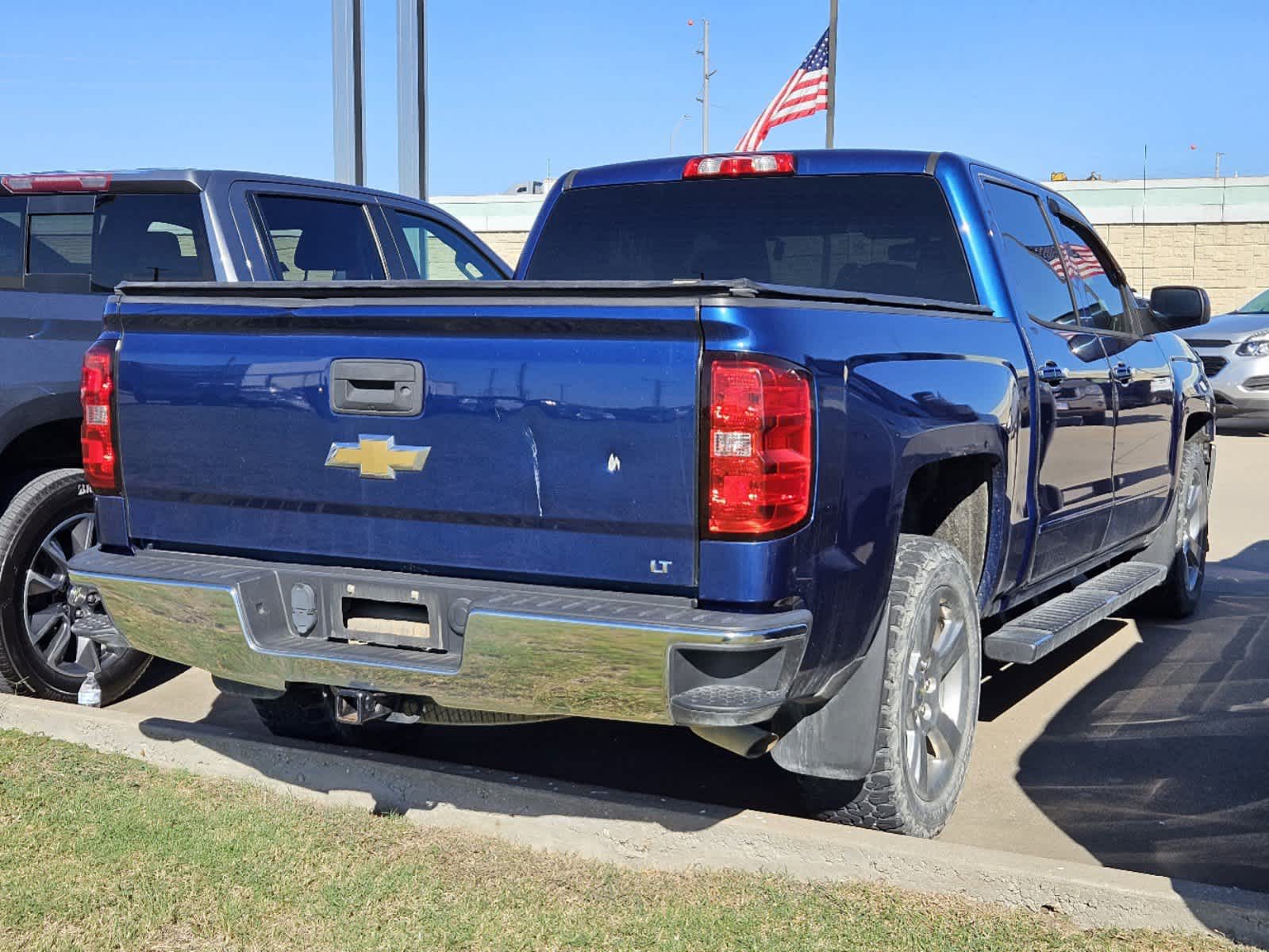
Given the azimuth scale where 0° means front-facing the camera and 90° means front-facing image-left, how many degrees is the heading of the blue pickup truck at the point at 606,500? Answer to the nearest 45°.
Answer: approximately 225°

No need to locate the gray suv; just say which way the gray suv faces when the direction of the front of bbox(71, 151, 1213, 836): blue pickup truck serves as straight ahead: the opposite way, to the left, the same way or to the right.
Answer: the opposite way

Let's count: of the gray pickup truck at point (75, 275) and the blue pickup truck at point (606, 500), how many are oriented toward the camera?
0

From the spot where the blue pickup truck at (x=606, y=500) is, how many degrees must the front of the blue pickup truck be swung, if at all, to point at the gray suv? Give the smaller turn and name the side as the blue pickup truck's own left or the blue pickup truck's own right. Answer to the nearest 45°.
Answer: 0° — it already faces it

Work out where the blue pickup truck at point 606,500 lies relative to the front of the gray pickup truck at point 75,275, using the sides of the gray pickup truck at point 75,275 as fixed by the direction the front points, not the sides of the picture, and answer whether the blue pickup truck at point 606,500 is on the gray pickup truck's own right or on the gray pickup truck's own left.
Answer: on the gray pickup truck's own right

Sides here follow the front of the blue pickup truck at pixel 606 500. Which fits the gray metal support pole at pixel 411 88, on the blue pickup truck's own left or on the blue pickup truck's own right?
on the blue pickup truck's own left

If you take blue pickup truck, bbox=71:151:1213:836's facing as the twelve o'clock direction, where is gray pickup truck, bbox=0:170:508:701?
gray pickup truck, bbox=0:170:508:701 is roughly at 9 o'clock from blue pickup truck, bbox=71:151:1213:836.

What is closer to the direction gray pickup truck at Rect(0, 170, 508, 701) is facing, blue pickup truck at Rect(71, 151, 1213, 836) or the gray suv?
the gray suv

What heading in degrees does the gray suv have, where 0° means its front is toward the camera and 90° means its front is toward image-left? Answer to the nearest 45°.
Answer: approximately 45°

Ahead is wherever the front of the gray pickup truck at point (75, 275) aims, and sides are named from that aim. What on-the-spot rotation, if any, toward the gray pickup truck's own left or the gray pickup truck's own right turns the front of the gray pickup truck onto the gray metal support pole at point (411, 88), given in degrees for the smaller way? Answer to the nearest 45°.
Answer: approximately 45° to the gray pickup truck's own left

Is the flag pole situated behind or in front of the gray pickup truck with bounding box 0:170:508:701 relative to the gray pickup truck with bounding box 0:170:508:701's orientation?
in front

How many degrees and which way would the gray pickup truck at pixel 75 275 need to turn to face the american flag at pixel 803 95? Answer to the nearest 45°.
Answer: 0° — it already faces it

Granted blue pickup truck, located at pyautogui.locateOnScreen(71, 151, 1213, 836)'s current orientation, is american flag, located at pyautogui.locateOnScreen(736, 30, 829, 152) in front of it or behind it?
in front

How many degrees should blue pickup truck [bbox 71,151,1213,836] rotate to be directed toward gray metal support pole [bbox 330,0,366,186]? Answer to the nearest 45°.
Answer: approximately 45° to its left

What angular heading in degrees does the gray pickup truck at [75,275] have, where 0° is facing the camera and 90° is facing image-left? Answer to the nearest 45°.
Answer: approximately 225°
